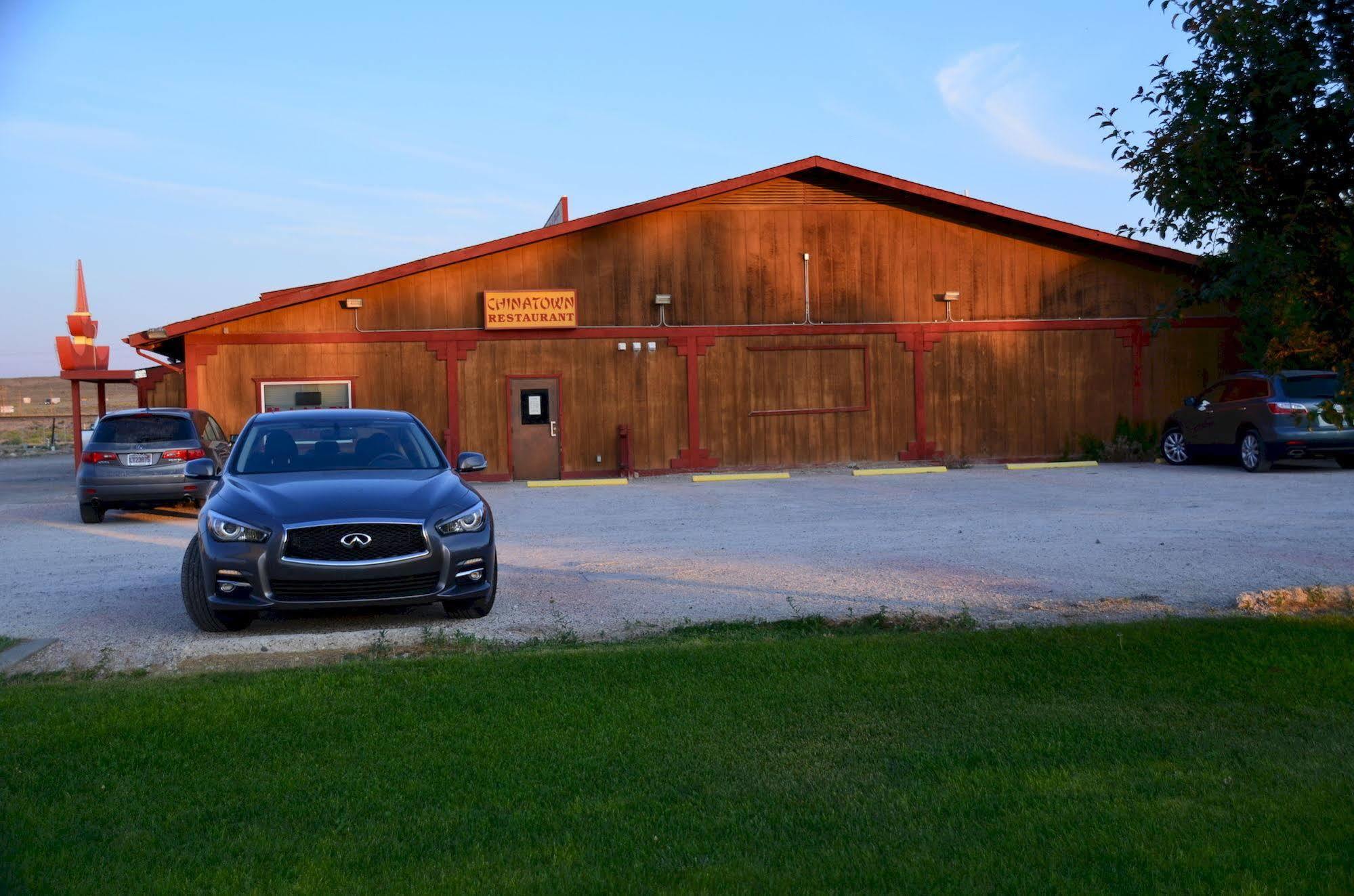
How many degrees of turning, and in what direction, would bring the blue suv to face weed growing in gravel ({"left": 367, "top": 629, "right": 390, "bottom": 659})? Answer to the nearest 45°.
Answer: approximately 135° to its left

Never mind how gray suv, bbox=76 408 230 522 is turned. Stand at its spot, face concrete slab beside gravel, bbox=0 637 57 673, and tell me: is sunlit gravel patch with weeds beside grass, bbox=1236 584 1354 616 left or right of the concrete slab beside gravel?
left

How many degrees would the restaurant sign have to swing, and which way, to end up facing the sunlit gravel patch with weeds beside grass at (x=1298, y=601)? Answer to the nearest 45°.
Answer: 0° — it already faces it

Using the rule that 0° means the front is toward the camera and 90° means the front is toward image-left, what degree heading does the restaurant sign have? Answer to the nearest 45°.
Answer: approximately 0°

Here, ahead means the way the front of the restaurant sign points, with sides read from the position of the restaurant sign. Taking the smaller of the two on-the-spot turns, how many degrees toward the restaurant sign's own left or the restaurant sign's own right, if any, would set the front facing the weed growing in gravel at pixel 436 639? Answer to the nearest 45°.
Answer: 0° — it already faces it

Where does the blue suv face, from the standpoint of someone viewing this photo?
facing away from the viewer and to the left of the viewer

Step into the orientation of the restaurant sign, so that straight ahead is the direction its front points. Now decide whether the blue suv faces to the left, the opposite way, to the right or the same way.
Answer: the opposite way

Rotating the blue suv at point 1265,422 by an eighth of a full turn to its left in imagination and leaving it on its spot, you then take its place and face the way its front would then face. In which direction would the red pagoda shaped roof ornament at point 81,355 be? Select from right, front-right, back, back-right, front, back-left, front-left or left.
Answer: front
